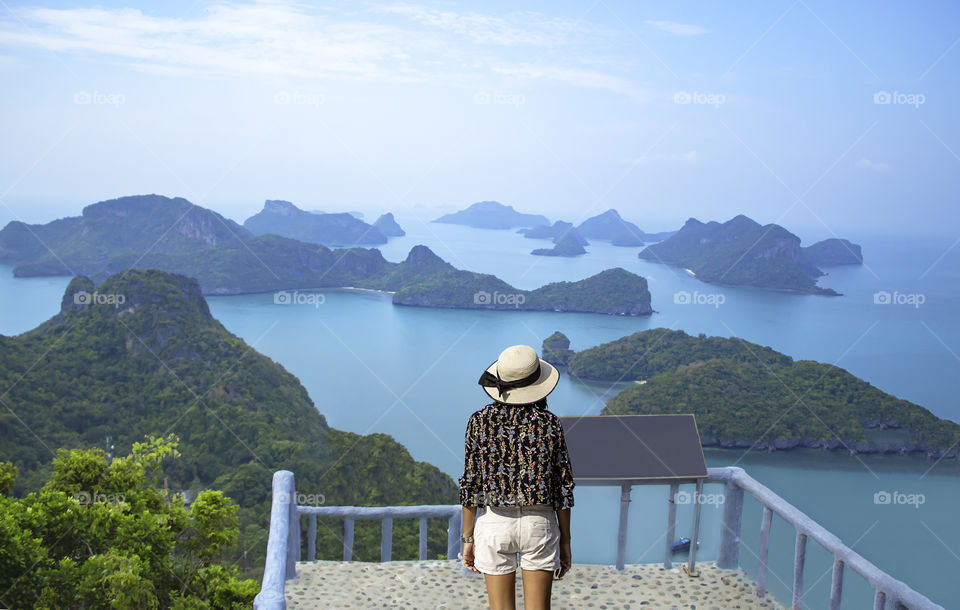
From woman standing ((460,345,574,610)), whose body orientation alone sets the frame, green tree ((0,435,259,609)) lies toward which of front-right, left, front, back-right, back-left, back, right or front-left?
front-left

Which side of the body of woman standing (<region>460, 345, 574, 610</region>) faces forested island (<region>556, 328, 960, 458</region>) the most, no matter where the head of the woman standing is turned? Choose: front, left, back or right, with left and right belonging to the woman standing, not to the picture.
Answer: front

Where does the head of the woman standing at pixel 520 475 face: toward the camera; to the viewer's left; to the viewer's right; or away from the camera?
away from the camera

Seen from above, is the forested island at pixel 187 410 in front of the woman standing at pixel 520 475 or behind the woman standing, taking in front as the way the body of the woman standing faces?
in front

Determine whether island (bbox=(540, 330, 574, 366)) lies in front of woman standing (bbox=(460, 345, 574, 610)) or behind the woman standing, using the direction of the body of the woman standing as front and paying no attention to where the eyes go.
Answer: in front

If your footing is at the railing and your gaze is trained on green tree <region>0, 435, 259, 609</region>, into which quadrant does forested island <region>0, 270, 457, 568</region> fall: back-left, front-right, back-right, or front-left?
front-right

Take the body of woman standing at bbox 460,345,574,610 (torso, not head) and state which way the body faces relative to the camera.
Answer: away from the camera

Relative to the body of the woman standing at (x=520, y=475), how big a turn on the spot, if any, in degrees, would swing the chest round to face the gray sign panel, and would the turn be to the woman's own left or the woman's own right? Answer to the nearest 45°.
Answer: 0° — they already face it
